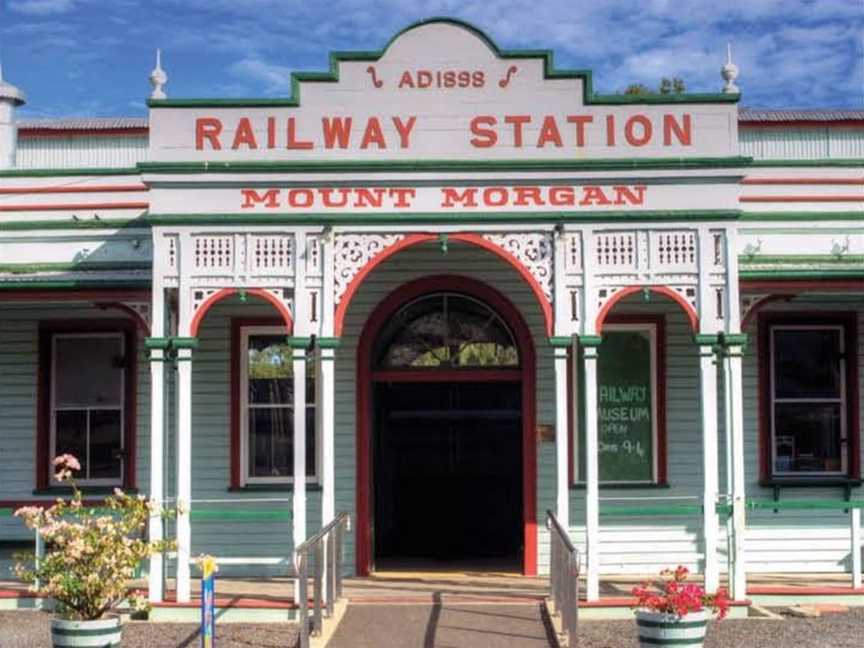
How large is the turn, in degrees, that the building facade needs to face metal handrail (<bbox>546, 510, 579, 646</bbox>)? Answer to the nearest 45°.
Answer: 0° — it already faces it

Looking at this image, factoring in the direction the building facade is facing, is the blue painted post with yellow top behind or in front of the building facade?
in front

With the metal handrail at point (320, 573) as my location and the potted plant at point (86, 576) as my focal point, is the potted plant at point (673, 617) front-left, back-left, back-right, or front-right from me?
back-left

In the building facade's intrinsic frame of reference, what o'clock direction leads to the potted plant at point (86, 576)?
The potted plant is roughly at 1 o'clock from the building facade.

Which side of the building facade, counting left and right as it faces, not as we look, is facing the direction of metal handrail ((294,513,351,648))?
front

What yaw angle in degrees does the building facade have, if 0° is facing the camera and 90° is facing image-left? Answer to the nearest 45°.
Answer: approximately 0°

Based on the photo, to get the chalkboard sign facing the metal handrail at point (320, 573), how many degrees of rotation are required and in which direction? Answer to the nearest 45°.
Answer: approximately 45° to its right

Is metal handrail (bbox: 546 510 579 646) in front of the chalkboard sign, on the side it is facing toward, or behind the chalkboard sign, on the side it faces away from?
in front

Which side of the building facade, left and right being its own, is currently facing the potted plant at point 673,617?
front
